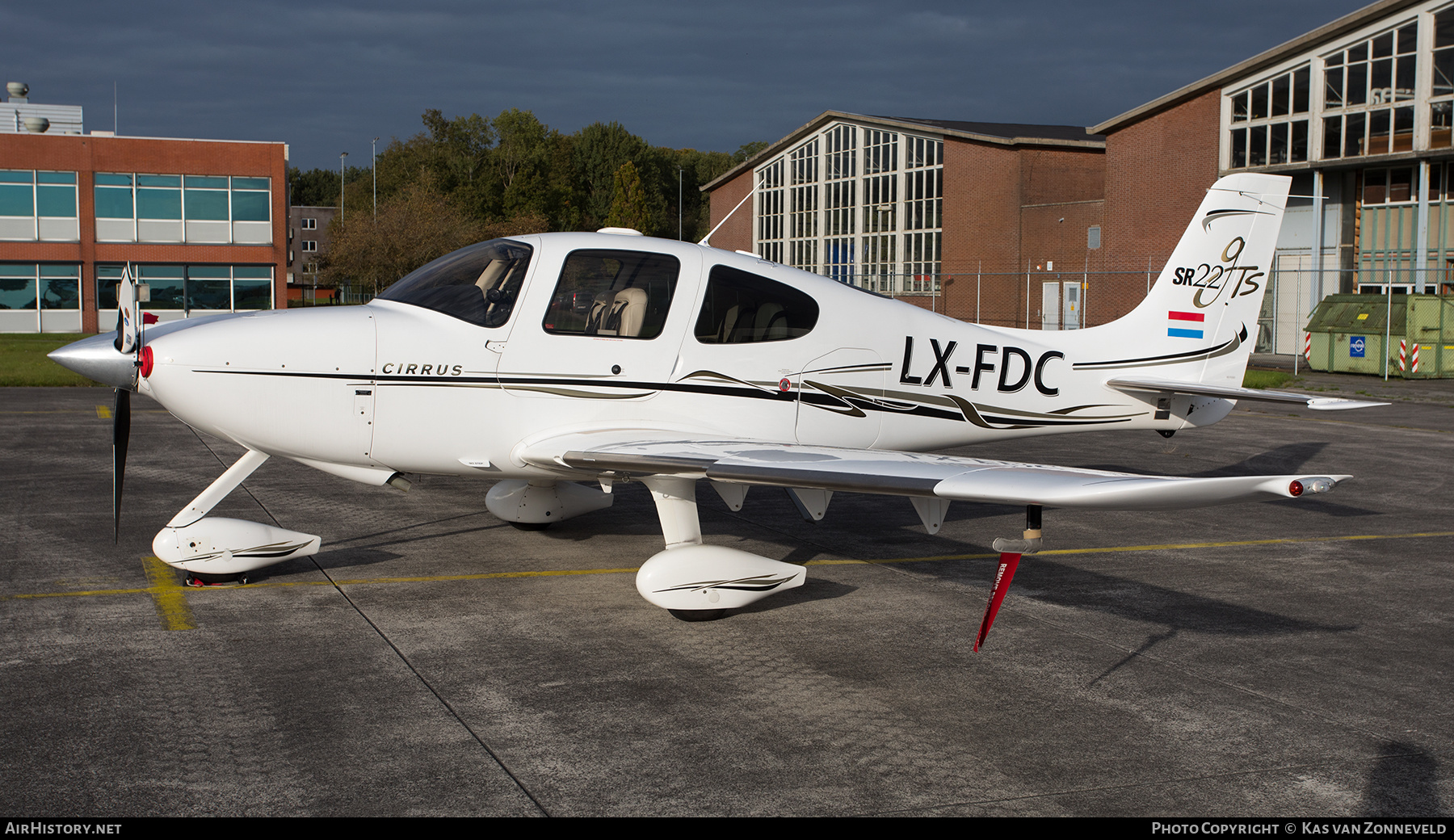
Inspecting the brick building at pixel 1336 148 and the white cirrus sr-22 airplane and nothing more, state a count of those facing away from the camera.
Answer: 0

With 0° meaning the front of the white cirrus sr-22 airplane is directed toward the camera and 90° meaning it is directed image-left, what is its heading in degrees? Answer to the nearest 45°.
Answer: approximately 45°

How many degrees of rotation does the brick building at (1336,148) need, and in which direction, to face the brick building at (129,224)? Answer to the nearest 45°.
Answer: approximately 45° to its right

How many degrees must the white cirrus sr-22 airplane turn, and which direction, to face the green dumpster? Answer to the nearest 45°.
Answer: approximately 180°
